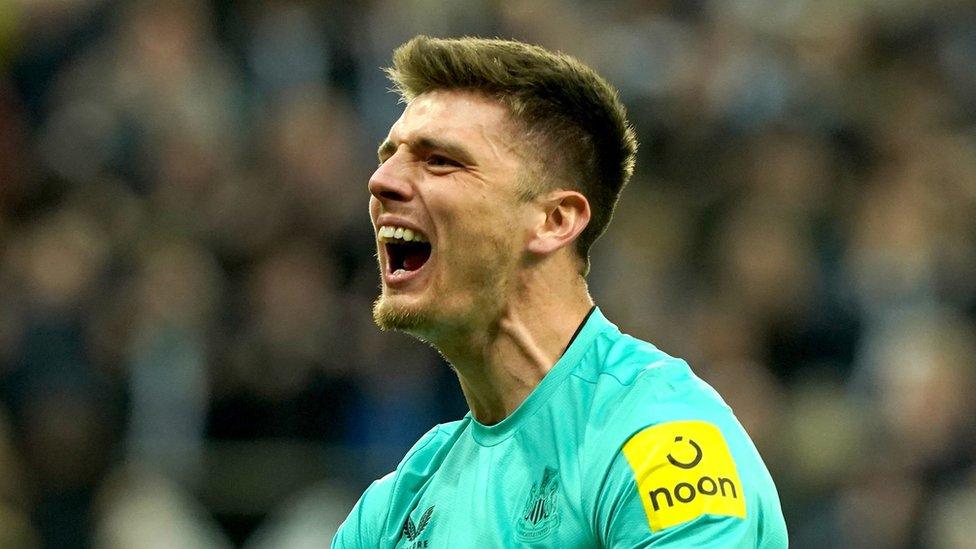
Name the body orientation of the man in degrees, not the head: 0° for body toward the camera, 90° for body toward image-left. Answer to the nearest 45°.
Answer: approximately 45°
